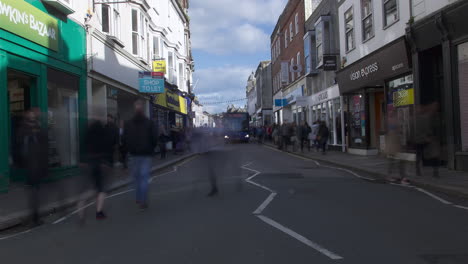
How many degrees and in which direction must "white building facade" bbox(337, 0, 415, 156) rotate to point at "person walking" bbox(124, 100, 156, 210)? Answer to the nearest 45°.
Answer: approximately 45° to its left

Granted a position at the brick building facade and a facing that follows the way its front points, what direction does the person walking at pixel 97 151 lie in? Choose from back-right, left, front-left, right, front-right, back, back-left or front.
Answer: left

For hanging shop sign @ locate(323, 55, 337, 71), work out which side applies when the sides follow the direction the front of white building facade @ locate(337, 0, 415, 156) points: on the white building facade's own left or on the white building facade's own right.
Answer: on the white building facade's own right

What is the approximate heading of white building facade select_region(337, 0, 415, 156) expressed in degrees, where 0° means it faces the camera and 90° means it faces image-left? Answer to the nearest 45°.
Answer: approximately 45°

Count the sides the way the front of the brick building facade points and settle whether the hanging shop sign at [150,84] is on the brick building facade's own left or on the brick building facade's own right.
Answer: on the brick building facade's own left

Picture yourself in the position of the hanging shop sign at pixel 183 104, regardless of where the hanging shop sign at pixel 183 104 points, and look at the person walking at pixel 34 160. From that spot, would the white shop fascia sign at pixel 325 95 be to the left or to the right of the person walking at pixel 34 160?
left

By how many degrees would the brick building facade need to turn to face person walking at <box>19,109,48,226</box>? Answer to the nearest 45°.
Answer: approximately 90° to its left

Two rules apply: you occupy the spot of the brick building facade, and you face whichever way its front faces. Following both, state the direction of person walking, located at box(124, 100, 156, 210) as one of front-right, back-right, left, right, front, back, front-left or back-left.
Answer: left

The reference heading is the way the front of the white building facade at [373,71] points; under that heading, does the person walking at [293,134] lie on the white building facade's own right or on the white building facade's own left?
on the white building facade's own right

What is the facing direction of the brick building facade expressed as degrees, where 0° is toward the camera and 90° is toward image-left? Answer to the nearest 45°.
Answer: approximately 90°
